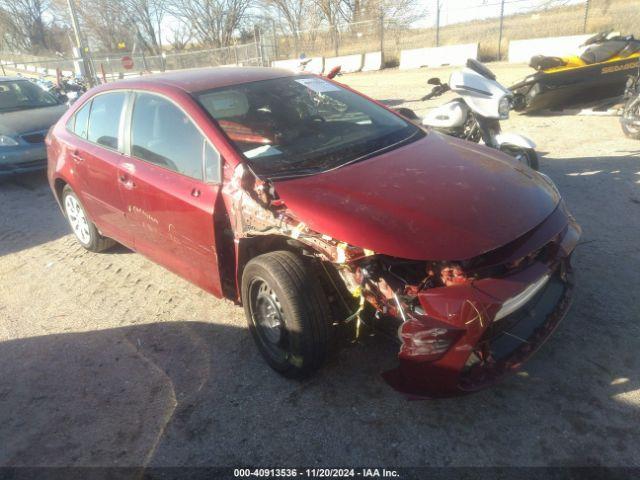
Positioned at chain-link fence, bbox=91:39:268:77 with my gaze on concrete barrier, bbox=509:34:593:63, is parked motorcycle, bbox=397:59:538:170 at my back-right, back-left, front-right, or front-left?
front-right

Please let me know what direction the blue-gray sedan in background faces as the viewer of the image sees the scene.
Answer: facing the viewer and to the right of the viewer

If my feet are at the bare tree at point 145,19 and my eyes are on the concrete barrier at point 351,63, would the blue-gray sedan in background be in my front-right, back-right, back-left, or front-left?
front-right

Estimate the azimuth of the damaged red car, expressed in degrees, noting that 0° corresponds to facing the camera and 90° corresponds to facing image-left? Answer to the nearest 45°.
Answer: approximately 315°

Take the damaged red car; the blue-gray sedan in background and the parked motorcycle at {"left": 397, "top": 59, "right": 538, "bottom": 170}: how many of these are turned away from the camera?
0

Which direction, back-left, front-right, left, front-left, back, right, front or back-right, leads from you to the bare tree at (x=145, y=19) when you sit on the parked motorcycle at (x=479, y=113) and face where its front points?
back

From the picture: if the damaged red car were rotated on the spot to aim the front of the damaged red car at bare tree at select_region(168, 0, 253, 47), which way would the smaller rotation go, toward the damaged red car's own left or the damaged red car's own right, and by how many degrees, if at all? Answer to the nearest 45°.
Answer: approximately 135° to the damaged red car's own left

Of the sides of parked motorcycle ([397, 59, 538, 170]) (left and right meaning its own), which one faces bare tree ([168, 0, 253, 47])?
back

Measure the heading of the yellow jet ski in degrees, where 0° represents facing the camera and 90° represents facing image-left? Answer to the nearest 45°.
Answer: approximately 225°

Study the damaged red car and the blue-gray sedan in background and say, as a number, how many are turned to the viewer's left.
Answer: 0

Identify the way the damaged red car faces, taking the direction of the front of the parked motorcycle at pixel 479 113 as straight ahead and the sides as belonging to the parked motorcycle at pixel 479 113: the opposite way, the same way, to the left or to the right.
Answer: the same way

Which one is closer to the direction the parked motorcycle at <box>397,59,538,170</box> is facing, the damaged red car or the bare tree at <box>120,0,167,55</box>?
the damaged red car

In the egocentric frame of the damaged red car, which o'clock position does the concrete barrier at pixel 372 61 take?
The concrete barrier is roughly at 8 o'clock from the damaged red car.

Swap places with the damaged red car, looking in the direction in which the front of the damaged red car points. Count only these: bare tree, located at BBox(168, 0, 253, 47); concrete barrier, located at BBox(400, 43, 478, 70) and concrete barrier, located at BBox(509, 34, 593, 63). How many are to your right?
0
